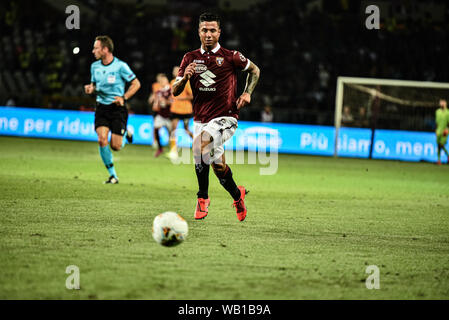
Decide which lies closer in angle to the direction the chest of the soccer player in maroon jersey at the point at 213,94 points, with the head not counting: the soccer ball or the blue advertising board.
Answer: the soccer ball

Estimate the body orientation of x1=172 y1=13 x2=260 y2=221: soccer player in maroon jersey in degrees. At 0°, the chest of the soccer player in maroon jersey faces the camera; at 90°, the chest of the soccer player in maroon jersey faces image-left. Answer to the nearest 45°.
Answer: approximately 0°

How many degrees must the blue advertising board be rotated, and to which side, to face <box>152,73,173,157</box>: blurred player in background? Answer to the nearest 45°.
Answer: approximately 45° to its right

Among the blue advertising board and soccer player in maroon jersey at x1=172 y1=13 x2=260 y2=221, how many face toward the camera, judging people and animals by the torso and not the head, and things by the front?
2

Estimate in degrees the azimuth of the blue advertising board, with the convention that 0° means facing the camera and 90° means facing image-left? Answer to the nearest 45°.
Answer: approximately 0°

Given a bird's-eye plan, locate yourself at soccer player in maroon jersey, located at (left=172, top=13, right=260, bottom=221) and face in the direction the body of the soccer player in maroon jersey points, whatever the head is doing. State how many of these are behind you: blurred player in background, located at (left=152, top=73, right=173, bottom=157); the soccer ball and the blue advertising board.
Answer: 2

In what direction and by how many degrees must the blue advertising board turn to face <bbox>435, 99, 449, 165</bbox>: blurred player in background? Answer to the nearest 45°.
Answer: approximately 45° to its left
